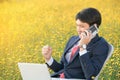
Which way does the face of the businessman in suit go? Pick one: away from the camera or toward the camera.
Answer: toward the camera
